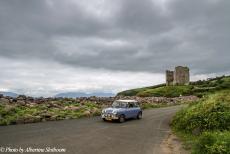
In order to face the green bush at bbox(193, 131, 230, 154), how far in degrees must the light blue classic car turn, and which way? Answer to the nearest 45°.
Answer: approximately 45° to its left

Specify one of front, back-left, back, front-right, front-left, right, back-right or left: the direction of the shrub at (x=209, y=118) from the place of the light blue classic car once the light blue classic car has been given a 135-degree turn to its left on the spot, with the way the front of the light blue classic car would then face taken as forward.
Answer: front-right
